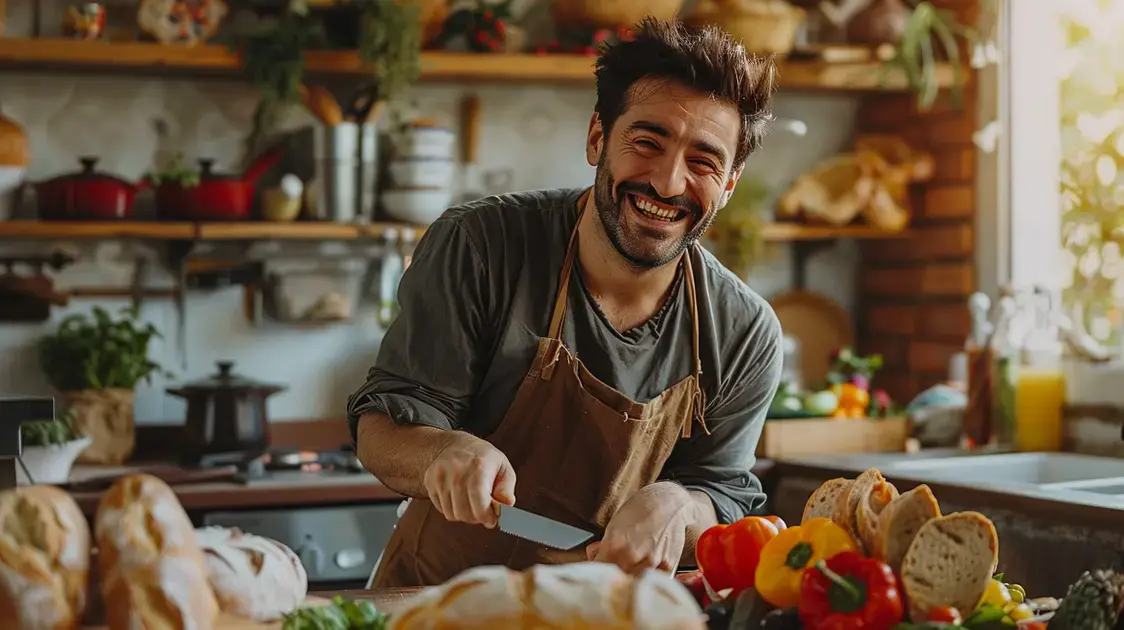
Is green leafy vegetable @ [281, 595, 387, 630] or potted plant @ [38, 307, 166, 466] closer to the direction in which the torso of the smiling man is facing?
the green leafy vegetable

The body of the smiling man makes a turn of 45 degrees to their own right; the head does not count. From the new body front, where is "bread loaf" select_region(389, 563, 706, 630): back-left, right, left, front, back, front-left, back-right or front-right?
front

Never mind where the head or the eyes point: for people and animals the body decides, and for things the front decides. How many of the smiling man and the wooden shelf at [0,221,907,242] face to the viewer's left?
0

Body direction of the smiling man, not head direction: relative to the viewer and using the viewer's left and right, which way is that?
facing the viewer and to the right of the viewer

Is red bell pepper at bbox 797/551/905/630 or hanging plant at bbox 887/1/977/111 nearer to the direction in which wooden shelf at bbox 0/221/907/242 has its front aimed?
the red bell pepper

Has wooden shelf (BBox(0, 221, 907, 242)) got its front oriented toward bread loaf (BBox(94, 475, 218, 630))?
yes

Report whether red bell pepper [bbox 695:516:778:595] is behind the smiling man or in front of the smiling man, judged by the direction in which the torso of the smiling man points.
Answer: in front
